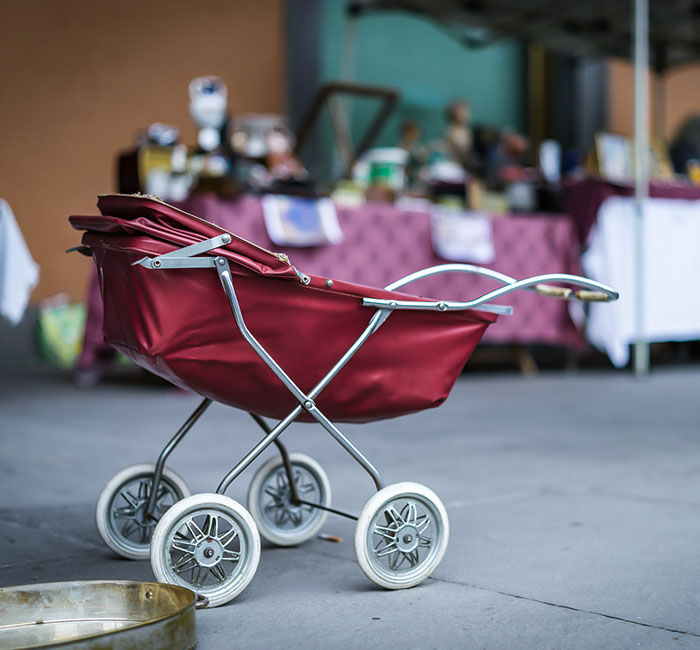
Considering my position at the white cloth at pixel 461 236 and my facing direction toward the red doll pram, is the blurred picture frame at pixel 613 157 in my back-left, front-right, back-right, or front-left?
back-left

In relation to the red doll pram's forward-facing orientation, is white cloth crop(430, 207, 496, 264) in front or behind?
behind

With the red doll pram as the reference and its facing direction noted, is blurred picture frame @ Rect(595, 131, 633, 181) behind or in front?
behind

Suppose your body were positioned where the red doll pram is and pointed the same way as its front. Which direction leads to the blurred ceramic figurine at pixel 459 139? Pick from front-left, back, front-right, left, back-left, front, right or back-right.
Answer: back-right

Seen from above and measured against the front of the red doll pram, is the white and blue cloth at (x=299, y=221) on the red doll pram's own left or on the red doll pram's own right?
on the red doll pram's own right

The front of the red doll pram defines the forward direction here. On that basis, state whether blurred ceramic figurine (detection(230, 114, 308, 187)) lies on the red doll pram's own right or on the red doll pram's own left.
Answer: on the red doll pram's own right

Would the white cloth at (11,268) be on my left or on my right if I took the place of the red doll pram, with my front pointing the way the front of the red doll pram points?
on my right

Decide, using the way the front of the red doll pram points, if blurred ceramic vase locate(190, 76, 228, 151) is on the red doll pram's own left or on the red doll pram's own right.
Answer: on the red doll pram's own right

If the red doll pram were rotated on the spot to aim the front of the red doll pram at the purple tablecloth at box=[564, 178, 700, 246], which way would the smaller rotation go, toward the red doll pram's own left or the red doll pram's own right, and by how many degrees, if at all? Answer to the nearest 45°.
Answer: approximately 135° to the red doll pram's own right

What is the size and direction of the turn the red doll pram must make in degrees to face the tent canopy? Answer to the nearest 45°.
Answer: approximately 135° to its right
